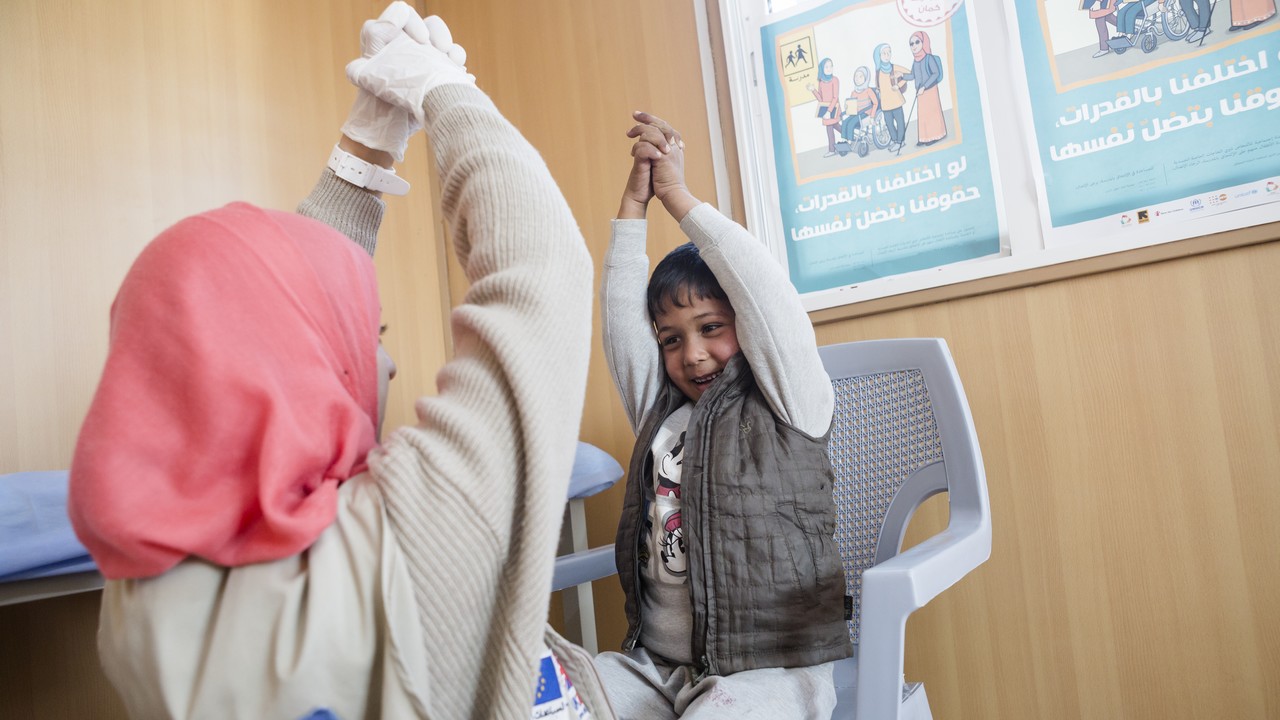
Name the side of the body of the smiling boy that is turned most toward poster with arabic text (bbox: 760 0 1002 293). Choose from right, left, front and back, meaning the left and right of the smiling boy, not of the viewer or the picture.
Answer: back

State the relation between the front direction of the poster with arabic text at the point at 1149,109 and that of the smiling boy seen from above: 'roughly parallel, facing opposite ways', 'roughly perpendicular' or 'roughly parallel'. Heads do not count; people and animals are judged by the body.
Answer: roughly parallel

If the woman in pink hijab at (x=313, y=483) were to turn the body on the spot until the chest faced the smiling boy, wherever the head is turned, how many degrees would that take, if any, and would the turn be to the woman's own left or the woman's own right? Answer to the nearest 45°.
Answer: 0° — they already face them

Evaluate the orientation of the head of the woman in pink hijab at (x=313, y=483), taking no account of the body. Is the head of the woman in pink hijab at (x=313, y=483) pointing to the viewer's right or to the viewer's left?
to the viewer's right

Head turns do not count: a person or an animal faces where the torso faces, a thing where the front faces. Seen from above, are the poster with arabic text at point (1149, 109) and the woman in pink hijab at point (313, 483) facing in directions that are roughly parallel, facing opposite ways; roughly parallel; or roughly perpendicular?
roughly parallel, facing opposite ways

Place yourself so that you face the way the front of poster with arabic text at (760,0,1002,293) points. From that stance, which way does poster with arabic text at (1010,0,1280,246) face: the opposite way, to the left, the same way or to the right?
the same way

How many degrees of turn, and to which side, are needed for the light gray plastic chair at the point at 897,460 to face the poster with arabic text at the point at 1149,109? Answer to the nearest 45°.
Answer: approximately 180°

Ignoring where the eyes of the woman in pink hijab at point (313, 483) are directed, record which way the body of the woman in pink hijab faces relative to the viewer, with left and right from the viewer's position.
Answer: facing away from the viewer and to the right of the viewer

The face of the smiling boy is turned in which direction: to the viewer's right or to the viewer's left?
to the viewer's left

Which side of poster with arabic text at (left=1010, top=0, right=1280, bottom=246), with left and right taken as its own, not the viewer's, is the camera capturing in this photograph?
front

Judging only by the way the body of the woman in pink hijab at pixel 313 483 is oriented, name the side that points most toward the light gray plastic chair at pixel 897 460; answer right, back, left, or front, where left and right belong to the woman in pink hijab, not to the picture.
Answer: front
